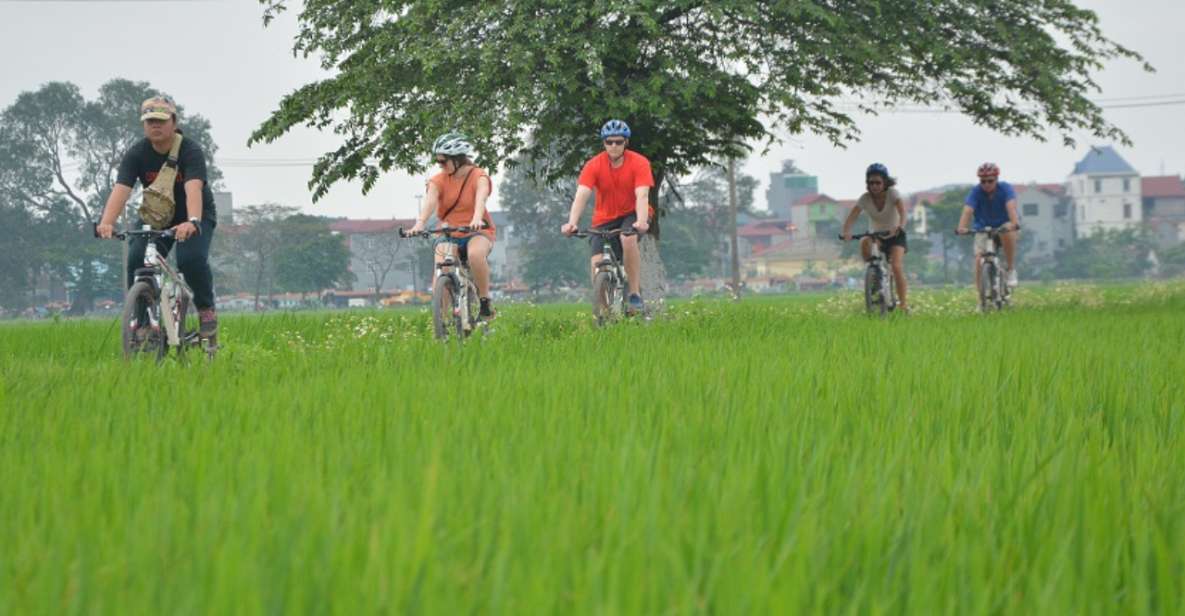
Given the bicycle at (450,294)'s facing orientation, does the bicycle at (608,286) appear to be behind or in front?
behind

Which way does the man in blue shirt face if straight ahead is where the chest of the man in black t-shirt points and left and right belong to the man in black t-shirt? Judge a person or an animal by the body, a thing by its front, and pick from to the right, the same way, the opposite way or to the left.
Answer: the same way

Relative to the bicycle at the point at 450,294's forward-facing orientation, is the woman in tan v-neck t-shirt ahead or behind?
behind

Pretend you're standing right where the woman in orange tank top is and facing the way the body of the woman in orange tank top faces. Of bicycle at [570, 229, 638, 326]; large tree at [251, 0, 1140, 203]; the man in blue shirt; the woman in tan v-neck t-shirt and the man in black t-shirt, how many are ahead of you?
1

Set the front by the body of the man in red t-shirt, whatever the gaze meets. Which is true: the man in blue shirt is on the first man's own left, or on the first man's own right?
on the first man's own left

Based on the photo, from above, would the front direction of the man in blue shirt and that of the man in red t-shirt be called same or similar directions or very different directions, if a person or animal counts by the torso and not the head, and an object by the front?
same or similar directions

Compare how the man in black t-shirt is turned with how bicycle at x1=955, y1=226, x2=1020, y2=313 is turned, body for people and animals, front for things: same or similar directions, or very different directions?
same or similar directions

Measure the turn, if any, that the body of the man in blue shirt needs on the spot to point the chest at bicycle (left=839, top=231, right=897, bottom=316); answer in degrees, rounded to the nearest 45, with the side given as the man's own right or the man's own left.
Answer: approximately 45° to the man's own right

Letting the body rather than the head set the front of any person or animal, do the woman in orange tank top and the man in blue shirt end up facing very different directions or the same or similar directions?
same or similar directions

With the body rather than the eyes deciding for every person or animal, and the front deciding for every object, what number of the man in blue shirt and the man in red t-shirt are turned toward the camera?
2

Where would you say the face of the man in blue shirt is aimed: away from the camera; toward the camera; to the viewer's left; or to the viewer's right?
toward the camera

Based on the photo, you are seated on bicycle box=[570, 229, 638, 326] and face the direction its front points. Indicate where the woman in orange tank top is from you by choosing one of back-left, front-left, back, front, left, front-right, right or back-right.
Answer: front-right

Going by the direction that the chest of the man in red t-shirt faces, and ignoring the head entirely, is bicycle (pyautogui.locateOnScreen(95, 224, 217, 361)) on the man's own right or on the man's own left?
on the man's own right

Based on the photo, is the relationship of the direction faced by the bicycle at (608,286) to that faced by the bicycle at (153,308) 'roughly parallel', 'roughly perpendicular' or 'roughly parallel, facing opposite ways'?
roughly parallel

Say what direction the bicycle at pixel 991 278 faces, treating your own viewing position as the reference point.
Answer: facing the viewer

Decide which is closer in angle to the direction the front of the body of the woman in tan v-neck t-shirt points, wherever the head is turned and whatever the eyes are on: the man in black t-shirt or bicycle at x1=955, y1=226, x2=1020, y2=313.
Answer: the man in black t-shirt

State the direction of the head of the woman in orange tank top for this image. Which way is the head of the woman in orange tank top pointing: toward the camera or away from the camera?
toward the camera

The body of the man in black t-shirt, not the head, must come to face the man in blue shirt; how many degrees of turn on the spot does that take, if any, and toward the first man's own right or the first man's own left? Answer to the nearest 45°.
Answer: approximately 135° to the first man's own left
